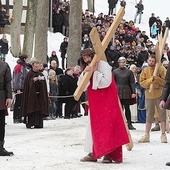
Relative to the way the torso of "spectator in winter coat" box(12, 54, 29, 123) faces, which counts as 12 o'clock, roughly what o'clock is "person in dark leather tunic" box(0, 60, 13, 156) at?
"person in dark leather tunic" box(0, 60, 13, 156) is roughly at 3 o'clock from "spectator in winter coat" box(12, 54, 29, 123).

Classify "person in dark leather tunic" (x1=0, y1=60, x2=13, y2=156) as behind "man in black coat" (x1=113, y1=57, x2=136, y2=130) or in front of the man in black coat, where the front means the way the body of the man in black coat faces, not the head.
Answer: in front

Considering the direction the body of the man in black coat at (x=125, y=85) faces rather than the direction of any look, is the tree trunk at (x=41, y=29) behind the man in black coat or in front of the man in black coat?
behind

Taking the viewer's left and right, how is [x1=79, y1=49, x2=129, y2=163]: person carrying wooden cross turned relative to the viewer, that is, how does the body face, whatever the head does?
facing to the left of the viewer

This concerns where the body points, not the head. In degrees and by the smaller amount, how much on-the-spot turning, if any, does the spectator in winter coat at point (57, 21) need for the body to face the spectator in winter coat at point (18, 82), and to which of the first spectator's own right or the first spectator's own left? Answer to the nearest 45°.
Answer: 0° — they already face them

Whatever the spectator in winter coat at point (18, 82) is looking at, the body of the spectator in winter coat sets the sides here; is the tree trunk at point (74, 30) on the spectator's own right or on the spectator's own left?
on the spectator's own left

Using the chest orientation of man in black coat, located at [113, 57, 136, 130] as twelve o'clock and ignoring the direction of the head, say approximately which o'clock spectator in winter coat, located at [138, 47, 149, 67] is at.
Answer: The spectator in winter coat is roughly at 6 o'clock from the man in black coat.

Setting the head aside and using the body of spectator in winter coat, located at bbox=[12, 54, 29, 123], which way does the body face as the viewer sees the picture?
to the viewer's right

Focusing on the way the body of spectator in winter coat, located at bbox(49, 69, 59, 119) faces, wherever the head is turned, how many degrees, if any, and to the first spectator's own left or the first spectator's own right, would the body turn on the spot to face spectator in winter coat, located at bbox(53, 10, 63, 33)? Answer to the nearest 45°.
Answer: approximately 180°

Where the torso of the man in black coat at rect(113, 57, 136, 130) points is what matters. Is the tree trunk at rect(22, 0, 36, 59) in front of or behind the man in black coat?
behind
